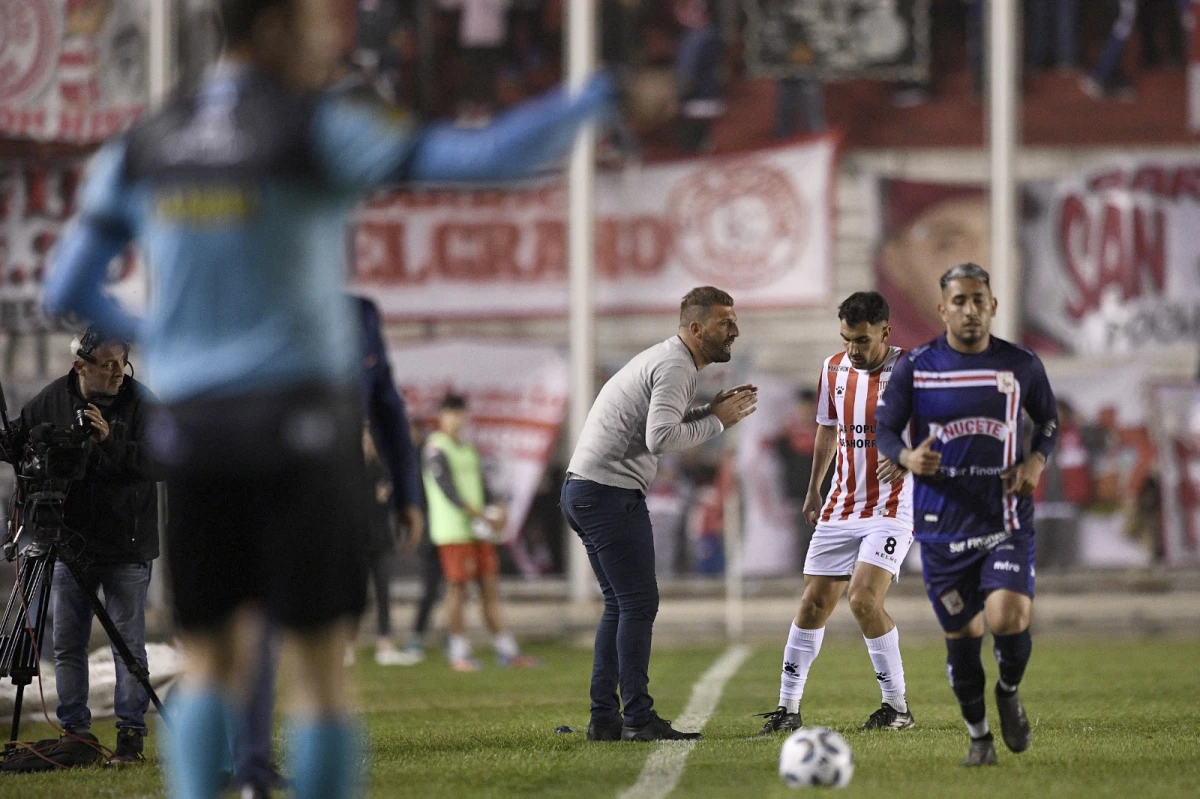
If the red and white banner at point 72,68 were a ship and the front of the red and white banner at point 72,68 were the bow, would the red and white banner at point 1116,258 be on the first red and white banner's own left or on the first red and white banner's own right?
on the first red and white banner's own left

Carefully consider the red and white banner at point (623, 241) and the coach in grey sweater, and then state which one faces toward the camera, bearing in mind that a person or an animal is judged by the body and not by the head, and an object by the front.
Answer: the red and white banner

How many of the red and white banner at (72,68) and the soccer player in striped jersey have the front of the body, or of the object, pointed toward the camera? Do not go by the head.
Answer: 2

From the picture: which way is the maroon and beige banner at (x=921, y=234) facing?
toward the camera

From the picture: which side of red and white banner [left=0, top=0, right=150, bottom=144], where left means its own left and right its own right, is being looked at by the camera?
front

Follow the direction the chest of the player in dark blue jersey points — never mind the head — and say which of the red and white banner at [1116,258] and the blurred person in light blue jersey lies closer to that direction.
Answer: the blurred person in light blue jersey

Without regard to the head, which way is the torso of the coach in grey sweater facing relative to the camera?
to the viewer's right

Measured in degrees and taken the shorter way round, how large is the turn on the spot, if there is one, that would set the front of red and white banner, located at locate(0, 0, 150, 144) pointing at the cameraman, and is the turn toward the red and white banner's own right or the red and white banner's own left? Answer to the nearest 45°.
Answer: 0° — it already faces them

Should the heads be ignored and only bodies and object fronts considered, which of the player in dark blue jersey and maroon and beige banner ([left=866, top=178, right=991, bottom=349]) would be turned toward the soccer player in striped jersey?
the maroon and beige banner

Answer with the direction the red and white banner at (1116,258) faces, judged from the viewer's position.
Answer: facing the viewer

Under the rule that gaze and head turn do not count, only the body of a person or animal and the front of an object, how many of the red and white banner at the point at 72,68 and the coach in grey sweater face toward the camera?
1

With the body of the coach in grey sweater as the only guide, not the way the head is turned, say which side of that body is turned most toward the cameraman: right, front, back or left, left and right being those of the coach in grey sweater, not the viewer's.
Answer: back

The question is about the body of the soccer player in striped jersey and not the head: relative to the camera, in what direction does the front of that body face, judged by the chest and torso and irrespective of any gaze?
toward the camera

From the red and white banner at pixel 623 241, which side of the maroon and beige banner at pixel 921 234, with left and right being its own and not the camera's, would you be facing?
right

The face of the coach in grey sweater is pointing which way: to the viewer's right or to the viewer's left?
to the viewer's right

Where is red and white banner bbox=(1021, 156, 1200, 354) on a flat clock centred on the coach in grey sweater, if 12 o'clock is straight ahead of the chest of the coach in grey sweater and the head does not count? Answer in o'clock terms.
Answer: The red and white banner is roughly at 10 o'clock from the coach in grey sweater.
